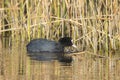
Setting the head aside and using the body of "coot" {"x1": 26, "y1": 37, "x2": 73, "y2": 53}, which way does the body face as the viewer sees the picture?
to the viewer's right
